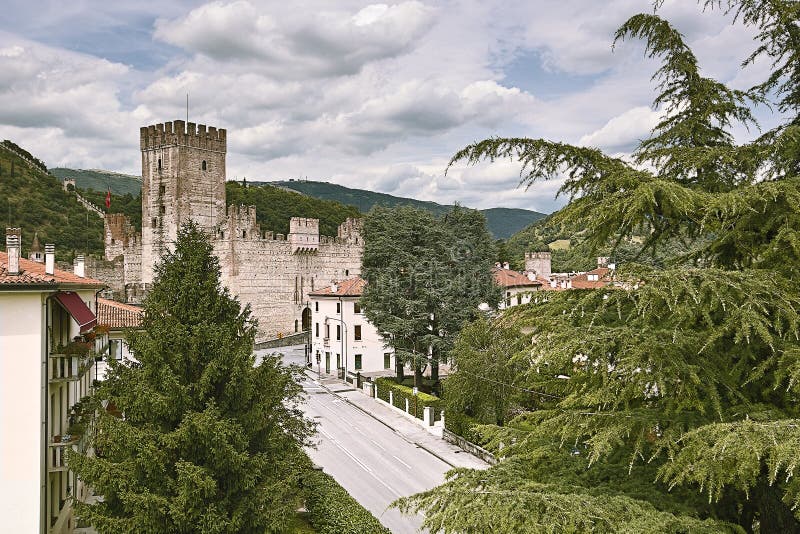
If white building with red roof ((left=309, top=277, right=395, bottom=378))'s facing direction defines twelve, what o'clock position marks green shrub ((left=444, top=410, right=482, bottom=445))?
The green shrub is roughly at 10 o'clock from the white building with red roof.

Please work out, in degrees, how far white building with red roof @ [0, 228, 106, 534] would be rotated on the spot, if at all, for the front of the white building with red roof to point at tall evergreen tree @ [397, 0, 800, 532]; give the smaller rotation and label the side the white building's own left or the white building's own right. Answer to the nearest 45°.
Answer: approximately 45° to the white building's own right

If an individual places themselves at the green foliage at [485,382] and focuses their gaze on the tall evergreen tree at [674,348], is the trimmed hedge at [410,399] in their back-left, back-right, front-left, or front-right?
back-right

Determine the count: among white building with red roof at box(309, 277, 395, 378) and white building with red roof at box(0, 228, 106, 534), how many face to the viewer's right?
1

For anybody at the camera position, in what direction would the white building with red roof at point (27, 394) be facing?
facing to the right of the viewer

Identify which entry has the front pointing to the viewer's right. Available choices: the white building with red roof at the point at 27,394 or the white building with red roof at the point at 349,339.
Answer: the white building with red roof at the point at 27,394

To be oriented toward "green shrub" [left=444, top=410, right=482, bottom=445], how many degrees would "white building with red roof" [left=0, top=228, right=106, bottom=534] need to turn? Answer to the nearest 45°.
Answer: approximately 45° to its left

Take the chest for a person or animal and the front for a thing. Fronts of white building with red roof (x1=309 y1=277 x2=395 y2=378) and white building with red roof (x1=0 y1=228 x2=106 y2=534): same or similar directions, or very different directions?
very different directions

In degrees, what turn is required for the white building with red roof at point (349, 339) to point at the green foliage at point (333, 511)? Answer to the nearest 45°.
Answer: approximately 45° to its left
